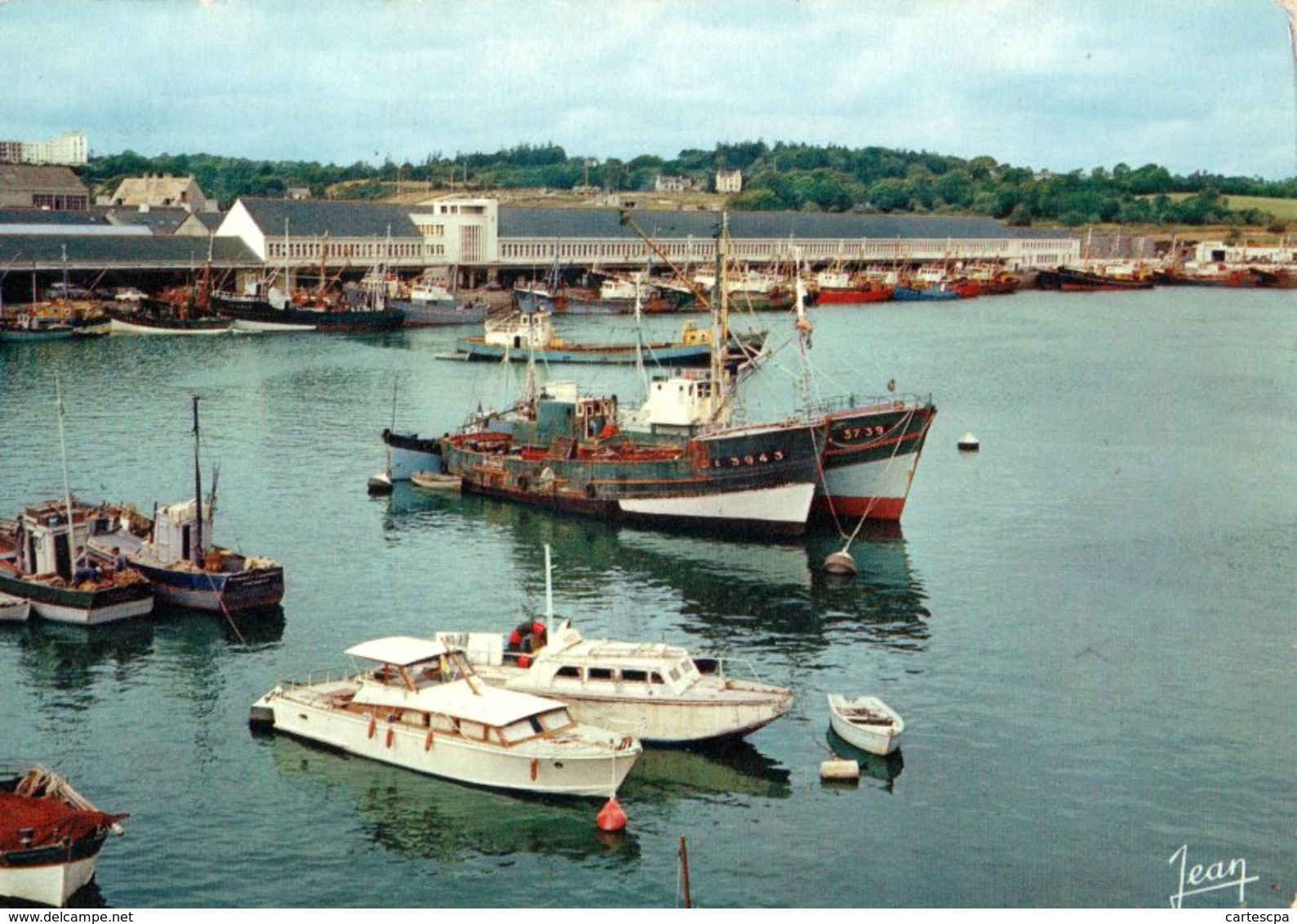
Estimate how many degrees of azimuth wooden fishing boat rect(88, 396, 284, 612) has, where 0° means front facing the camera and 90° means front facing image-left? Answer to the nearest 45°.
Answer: approximately 135°

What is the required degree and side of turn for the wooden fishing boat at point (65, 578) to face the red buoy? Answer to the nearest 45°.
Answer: approximately 180°

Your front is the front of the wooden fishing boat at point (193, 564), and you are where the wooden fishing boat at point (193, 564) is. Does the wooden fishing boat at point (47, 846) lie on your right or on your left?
on your left

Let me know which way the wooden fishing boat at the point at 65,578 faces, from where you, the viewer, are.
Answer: facing away from the viewer and to the left of the viewer

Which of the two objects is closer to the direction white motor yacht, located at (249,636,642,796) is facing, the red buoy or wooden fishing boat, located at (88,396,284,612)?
the red buoy

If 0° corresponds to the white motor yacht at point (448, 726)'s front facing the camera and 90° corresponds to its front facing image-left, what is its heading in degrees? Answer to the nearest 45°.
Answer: approximately 315°

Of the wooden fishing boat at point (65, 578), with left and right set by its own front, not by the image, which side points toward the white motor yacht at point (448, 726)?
back

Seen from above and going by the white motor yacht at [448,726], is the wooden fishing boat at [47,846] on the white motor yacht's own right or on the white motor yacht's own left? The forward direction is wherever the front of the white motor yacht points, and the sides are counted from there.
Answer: on the white motor yacht's own right
